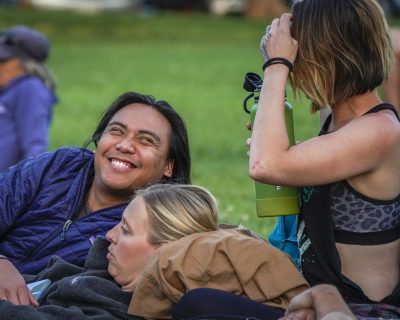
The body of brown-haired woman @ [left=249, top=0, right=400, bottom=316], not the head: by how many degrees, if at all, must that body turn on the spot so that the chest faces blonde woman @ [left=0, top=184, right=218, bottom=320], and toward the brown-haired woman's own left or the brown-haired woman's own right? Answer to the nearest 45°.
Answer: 0° — they already face them

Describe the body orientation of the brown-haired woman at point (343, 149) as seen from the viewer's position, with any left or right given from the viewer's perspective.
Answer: facing to the left of the viewer
